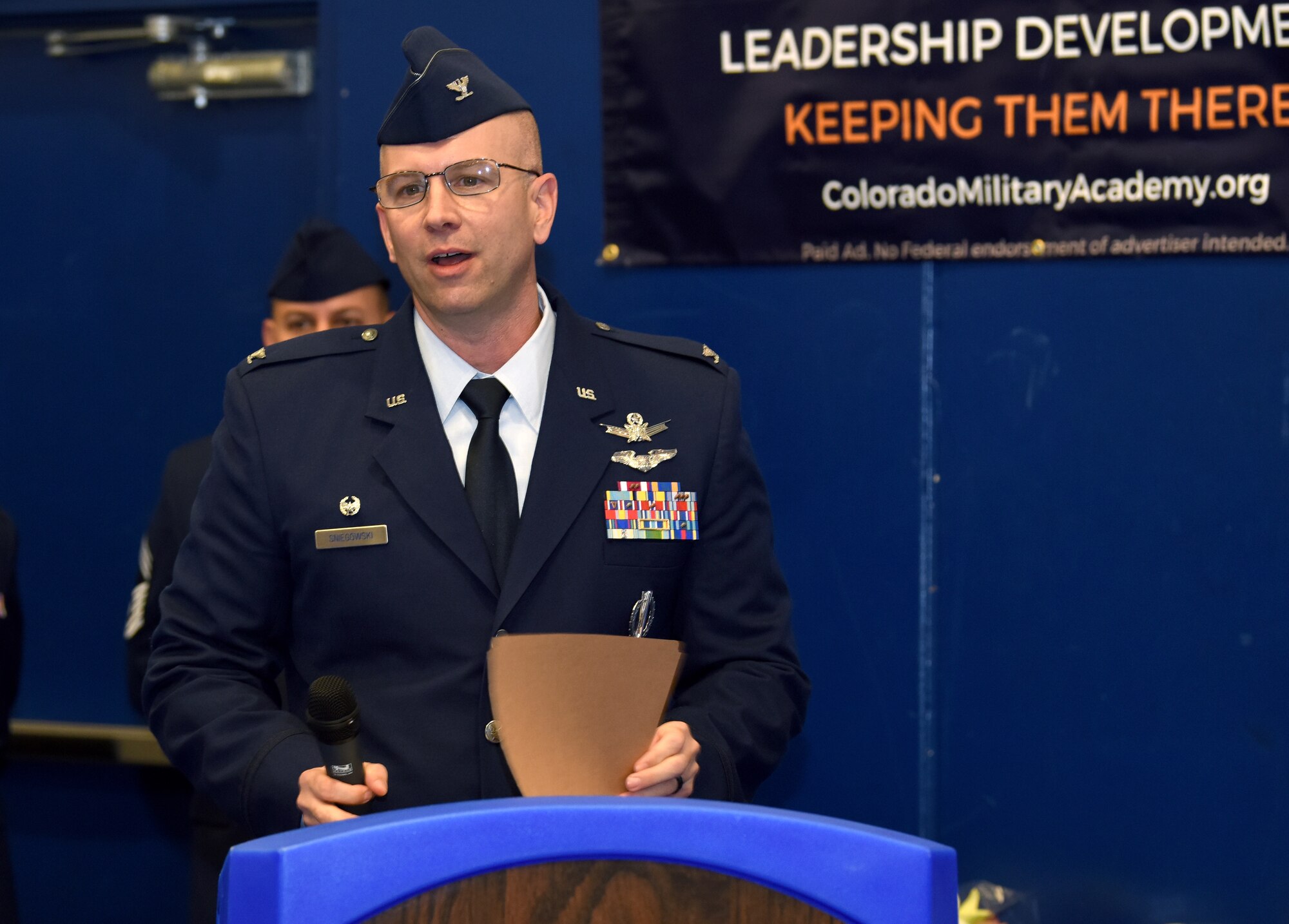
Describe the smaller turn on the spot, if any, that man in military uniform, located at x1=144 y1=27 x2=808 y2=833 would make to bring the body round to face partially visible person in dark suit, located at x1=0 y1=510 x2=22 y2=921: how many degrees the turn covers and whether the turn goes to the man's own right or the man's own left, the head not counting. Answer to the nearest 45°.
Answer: approximately 135° to the man's own right

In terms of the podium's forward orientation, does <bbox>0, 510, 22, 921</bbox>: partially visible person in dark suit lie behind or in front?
behind

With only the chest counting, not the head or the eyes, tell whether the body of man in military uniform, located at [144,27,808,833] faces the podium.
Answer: yes

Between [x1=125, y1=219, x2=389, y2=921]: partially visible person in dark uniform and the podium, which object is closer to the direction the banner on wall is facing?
the podium

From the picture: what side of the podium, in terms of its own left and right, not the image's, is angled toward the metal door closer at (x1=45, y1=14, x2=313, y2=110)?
back

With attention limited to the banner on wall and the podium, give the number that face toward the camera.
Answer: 2

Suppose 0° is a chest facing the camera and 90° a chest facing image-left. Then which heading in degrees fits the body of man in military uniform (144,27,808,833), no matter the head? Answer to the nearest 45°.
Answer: approximately 0°

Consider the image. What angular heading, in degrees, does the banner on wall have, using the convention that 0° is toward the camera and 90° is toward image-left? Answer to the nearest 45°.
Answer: approximately 0°

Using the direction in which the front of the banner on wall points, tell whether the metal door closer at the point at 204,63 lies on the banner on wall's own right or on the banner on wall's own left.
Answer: on the banner on wall's own right
